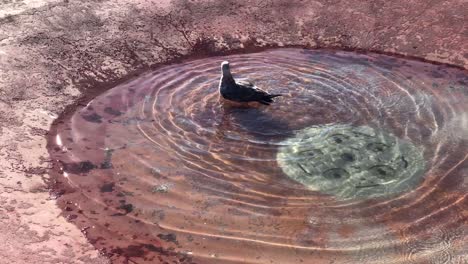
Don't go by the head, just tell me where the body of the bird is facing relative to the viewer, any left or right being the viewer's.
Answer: facing to the left of the viewer

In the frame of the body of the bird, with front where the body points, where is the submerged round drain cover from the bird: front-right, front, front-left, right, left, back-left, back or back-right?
back-left
